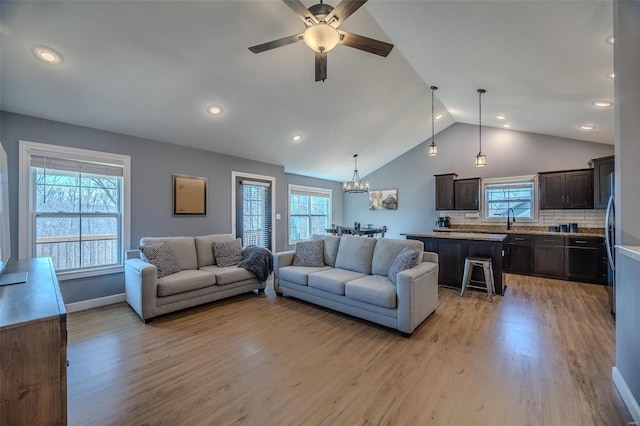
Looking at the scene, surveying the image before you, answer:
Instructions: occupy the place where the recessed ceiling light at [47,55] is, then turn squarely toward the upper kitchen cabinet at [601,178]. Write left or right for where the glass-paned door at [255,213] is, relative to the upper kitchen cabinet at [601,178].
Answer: left

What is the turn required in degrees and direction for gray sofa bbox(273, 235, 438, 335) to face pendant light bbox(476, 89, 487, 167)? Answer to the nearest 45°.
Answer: approximately 180°

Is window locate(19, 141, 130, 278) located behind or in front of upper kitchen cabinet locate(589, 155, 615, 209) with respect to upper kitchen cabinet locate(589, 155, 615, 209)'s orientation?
in front

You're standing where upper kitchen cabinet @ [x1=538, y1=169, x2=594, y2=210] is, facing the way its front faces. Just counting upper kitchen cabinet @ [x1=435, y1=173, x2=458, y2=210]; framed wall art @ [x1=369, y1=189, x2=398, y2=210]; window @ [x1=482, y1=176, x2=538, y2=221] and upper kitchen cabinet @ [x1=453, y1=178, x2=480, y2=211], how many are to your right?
4

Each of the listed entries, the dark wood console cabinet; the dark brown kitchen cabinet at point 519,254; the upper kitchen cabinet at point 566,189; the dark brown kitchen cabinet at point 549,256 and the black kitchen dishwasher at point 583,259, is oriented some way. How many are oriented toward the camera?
4

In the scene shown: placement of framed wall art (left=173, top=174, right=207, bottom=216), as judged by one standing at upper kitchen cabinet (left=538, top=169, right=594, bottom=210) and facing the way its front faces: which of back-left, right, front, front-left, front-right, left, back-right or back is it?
front-right

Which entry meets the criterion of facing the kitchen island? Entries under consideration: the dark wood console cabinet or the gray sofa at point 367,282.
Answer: the dark wood console cabinet

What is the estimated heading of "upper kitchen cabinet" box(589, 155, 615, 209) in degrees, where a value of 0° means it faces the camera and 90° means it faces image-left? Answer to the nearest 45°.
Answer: approximately 45°

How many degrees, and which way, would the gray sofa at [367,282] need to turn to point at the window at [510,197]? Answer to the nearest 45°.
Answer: approximately 180°

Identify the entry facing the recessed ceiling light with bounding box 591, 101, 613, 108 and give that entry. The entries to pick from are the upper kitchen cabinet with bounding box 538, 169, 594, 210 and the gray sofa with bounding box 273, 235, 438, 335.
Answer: the upper kitchen cabinet

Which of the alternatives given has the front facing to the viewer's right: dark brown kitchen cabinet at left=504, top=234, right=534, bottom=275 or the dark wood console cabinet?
the dark wood console cabinet
